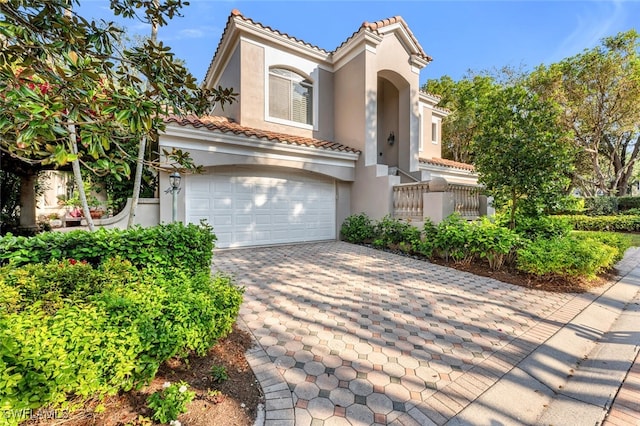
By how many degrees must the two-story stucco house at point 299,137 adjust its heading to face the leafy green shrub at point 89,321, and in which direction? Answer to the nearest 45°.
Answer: approximately 45° to its right

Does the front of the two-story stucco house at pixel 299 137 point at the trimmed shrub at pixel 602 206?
no

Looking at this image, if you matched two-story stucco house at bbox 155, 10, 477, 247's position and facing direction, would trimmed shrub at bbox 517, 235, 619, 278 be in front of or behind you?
in front

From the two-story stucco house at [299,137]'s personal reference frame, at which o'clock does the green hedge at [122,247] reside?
The green hedge is roughly at 2 o'clock from the two-story stucco house.

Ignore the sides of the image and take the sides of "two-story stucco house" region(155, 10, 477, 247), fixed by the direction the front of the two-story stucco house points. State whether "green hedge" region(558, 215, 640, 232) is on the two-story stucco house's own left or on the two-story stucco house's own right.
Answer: on the two-story stucco house's own left

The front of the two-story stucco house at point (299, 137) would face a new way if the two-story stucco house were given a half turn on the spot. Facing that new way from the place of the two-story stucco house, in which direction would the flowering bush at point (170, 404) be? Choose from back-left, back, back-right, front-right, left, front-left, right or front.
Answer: back-left

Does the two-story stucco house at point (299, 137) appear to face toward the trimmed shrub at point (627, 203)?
no

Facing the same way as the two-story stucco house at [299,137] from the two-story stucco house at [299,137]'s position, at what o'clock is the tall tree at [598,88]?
The tall tree is roughly at 10 o'clock from the two-story stucco house.

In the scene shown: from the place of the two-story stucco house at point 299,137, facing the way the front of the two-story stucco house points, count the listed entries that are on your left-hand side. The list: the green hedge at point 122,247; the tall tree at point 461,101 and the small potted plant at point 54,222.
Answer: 1

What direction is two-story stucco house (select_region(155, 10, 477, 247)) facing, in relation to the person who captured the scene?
facing the viewer and to the right of the viewer

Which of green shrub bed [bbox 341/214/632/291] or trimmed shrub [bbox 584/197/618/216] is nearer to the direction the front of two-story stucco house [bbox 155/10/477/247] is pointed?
the green shrub bed

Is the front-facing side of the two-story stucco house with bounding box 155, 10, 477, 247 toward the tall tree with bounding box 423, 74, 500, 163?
no
